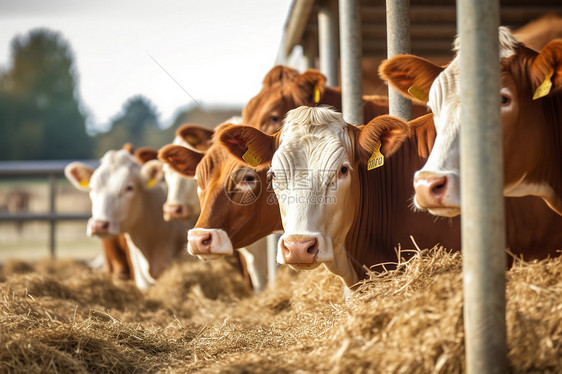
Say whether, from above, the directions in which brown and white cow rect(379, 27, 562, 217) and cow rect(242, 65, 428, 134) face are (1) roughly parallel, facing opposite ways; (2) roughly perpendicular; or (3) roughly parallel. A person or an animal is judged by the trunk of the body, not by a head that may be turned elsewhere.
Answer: roughly parallel

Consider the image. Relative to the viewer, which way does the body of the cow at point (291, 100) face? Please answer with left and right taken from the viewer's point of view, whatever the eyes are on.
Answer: facing the viewer and to the left of the viewer

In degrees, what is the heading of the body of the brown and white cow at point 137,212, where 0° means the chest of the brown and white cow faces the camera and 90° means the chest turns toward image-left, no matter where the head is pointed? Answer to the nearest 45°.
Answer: approximately 45°

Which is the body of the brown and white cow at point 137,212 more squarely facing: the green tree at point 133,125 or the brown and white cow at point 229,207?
the brown and white cow

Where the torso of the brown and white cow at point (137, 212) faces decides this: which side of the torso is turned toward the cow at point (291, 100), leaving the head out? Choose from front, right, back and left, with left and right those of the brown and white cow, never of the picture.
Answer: left

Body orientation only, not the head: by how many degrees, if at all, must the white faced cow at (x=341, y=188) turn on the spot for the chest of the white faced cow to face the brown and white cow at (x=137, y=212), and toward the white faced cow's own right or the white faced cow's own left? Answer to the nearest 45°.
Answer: approximately 90° to the white faced cow's own right

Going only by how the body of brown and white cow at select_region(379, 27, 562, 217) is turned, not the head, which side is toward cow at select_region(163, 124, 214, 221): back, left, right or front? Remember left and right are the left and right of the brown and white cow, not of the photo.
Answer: right

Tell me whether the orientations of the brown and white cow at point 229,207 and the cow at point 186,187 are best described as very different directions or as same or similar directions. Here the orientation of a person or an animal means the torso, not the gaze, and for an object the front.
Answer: same or similar directions

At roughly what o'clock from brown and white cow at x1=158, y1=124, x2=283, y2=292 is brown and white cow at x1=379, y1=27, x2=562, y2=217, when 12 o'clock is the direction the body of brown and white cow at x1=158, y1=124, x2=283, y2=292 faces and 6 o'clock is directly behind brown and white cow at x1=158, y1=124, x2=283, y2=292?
brown and white cow at x1=379, y1=27, x2=562, y2=217 is roughly at 9 o'clock from brown and white cow at x1=158, y1=124, x2=283, y2=292.

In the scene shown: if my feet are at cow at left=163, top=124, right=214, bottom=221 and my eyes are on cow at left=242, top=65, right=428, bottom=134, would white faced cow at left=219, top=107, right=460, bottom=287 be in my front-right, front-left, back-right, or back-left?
front-right

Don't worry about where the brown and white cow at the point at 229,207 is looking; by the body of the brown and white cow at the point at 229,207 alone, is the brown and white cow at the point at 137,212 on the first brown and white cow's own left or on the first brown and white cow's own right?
on the first brown and white cow's own right

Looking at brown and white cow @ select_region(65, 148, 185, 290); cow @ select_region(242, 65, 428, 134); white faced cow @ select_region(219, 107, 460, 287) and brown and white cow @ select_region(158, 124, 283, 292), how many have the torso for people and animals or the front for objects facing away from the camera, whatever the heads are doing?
0
